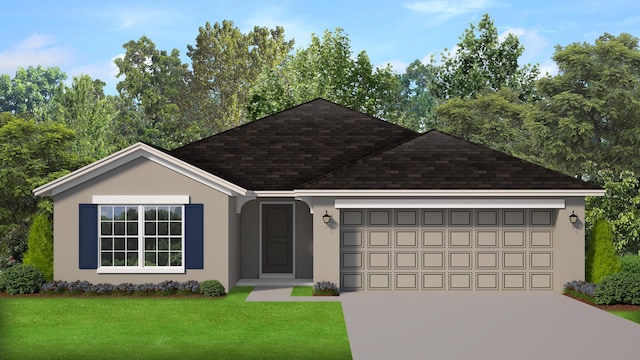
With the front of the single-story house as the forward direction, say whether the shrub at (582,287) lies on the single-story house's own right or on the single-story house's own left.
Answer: on the single-story house's own left

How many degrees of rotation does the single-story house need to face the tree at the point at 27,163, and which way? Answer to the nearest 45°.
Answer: approximately 135° to its right

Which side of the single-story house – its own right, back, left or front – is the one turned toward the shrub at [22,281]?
right

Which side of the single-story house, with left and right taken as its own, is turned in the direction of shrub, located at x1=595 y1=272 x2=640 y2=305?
left

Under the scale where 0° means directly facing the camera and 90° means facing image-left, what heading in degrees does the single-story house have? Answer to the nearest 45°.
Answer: approximately 0°

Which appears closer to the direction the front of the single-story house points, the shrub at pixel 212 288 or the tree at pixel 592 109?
the shrub

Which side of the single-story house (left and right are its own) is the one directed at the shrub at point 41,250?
right

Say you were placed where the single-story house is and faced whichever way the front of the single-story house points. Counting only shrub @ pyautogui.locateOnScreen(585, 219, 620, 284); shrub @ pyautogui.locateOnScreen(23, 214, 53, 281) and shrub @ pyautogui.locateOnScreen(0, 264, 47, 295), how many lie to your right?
2

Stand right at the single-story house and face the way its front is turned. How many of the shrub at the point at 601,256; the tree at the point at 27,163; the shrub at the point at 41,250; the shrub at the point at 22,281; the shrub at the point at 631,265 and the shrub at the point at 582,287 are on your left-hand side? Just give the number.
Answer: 3

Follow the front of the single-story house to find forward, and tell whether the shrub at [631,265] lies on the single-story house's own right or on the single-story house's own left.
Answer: on the single-story house's own left

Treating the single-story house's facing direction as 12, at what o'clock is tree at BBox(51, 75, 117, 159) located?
The tree is roughly at 5 o'clock from the single-story house.
